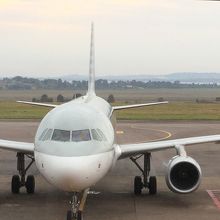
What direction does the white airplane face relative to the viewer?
toward the camera
